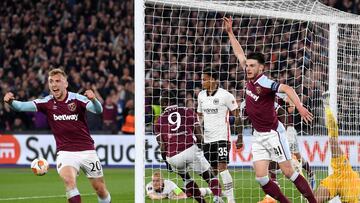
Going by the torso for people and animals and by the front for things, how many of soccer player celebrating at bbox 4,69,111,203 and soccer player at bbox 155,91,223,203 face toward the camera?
1

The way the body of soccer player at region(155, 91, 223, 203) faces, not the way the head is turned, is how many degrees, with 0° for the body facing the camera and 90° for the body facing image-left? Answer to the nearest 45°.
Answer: approximately 180°

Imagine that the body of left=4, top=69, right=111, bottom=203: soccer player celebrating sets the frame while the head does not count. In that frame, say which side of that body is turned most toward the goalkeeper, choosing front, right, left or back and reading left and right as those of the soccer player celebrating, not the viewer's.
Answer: left

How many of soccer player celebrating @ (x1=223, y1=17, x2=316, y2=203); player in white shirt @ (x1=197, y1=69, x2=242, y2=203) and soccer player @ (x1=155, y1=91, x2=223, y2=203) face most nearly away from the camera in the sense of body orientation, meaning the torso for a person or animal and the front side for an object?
1

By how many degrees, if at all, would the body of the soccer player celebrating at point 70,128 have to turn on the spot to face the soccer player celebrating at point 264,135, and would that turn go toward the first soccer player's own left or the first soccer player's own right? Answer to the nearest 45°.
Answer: approximately 90° to the first soccer player's own left

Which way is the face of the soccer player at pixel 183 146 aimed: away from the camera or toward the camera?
away from the camera

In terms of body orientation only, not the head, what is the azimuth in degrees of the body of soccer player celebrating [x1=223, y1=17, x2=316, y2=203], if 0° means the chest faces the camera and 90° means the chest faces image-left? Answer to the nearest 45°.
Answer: approximately 45°
